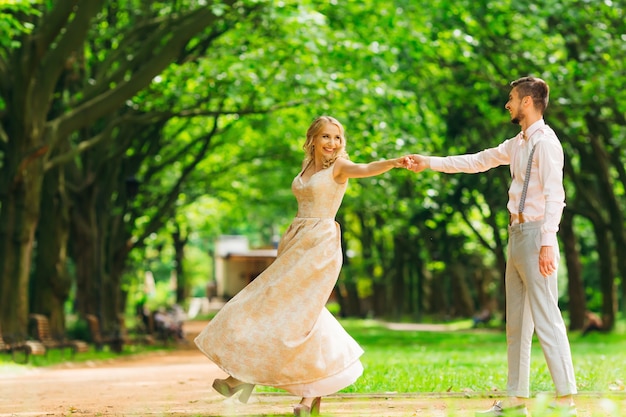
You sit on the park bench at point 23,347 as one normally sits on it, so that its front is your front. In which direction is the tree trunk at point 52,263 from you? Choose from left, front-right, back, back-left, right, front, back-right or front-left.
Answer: left

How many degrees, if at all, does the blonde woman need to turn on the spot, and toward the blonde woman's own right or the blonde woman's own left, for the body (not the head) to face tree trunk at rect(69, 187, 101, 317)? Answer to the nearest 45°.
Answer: approximately 135° to the blonde woman's own right

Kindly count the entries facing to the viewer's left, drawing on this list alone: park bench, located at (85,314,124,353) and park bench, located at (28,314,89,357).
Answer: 0

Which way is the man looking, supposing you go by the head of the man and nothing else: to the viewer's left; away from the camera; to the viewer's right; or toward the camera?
to the viewer's left

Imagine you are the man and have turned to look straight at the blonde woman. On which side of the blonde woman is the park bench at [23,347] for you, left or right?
right

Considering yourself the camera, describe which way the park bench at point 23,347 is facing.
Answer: facing to the right of the viewer

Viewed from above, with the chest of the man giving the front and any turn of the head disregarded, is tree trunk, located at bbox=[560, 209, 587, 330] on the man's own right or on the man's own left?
on the man's own right

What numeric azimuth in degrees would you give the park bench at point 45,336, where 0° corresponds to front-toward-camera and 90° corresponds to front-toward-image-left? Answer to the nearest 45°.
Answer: approximately 270°

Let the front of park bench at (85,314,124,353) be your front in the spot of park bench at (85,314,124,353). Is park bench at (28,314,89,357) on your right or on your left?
on your right

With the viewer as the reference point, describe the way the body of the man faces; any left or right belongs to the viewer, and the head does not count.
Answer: facing to the left of the viewer

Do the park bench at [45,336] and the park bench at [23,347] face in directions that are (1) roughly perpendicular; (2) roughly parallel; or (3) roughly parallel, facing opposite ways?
roughly parallel

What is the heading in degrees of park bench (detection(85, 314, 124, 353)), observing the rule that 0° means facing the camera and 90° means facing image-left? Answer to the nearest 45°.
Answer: approximately 270°
